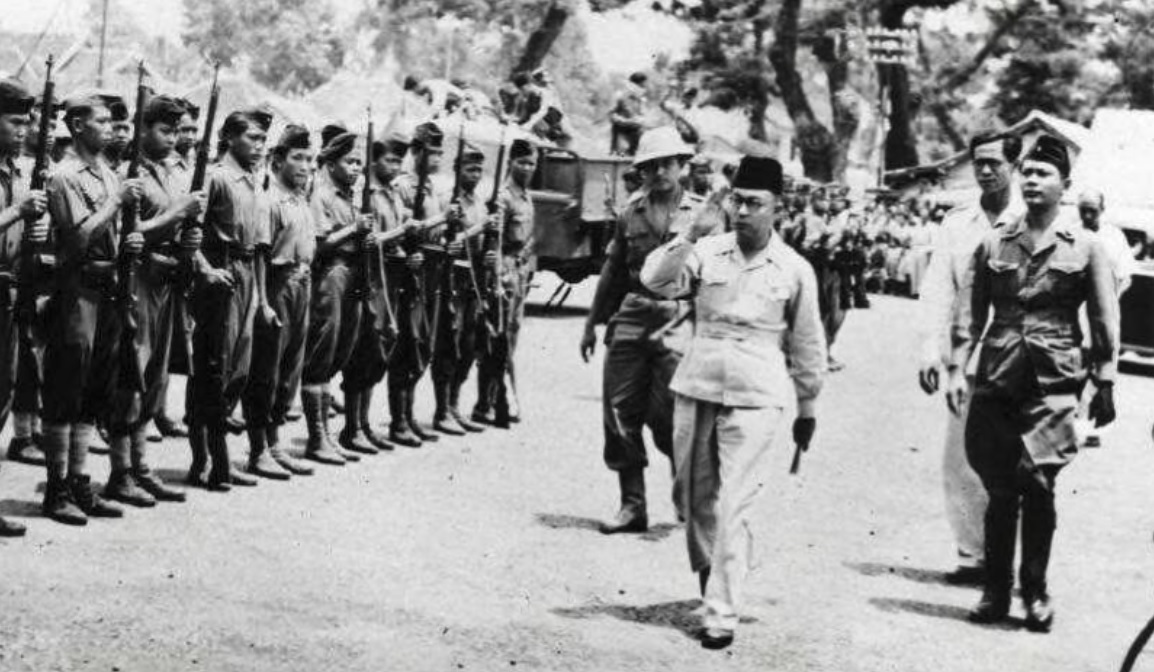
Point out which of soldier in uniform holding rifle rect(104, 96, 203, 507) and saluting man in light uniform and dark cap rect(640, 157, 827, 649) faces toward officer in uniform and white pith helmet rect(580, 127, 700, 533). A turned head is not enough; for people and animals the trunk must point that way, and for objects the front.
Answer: soldier in uniform holding rifle rect(104, 96, 203, 507)

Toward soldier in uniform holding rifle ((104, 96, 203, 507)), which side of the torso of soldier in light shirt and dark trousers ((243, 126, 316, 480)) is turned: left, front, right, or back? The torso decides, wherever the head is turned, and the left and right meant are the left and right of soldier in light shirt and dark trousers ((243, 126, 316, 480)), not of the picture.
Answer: right

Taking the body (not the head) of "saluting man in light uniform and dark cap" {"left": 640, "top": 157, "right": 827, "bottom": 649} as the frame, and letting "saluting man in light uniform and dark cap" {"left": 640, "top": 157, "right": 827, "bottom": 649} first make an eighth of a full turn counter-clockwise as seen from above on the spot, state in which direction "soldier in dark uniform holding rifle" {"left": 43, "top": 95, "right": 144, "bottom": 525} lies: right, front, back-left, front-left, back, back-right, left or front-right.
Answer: back-right

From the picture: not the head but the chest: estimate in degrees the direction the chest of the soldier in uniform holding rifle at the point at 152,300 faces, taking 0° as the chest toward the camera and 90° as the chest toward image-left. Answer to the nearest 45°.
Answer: approximately 270°

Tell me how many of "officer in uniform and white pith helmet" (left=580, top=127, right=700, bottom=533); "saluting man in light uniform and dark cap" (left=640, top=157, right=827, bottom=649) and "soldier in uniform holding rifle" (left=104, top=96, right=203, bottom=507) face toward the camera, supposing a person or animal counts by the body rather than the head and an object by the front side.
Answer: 2

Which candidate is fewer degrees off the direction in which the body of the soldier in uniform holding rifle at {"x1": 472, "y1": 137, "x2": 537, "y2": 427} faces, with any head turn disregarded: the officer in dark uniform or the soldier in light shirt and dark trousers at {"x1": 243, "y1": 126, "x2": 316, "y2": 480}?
the officer in dark uniform

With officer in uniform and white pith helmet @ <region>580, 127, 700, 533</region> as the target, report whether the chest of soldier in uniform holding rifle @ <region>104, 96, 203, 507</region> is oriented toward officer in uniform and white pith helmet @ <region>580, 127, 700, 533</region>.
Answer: yes

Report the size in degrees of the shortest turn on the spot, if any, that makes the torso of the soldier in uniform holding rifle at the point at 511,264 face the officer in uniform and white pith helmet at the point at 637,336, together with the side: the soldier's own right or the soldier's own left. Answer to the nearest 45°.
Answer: approximately 45° to the soldier's own right

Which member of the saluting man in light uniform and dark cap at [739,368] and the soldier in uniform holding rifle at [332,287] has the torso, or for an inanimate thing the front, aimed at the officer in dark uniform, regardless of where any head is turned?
the soldier in uniform holding rifle at [332,287]
